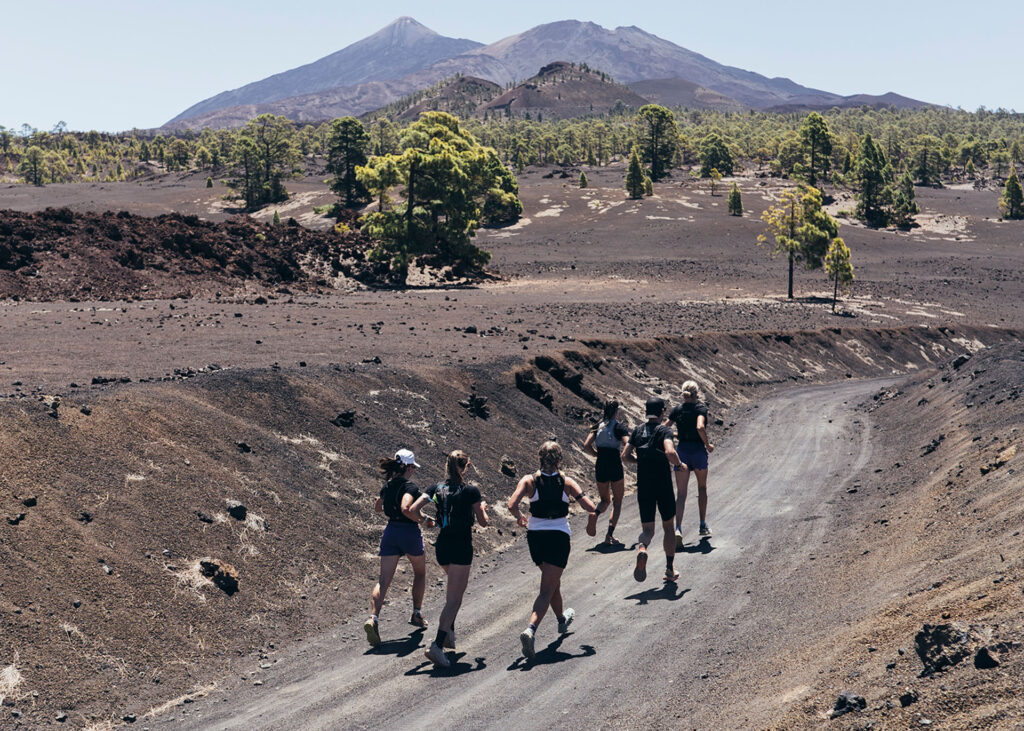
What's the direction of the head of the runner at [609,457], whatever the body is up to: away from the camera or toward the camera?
away from the camera

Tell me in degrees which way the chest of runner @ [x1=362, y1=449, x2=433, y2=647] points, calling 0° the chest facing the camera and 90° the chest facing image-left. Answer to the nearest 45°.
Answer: approximately 225°

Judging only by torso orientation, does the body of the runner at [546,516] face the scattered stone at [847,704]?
no

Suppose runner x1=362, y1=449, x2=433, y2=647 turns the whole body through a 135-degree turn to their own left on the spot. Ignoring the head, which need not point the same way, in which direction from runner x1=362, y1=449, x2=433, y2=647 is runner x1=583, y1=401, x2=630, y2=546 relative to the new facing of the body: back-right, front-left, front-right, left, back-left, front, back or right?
back-right

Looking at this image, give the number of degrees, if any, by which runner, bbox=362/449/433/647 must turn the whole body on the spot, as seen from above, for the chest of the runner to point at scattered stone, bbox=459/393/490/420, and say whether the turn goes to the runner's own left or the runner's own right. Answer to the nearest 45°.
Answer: approximately 45° to the runner's own left

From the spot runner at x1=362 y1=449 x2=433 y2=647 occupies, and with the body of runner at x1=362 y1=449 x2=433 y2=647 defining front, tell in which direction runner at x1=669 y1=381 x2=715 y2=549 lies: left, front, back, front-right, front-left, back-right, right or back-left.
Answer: front

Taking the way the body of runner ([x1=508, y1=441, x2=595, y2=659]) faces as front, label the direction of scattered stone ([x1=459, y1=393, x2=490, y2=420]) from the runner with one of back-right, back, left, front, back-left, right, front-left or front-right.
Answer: front

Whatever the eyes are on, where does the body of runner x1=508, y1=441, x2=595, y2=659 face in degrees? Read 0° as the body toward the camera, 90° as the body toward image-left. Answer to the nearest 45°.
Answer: approximately 180°

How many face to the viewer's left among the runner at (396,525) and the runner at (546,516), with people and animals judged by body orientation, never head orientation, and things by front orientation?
0

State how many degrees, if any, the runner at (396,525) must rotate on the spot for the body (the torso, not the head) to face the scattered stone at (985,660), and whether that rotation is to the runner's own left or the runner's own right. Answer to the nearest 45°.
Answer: approximately 90° to the runner's own right

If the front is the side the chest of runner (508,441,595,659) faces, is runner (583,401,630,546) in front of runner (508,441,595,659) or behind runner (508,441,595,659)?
in front
